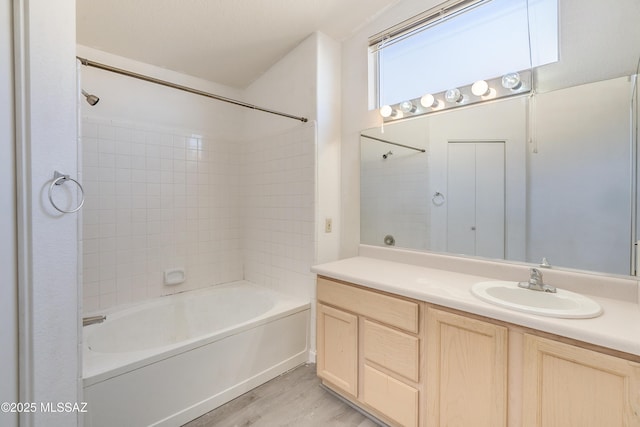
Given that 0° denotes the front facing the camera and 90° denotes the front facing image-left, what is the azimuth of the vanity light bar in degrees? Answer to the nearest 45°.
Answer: approximately 45°

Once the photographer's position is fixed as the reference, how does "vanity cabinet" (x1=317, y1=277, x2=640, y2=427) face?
facing the viewer and to the left of the viewer

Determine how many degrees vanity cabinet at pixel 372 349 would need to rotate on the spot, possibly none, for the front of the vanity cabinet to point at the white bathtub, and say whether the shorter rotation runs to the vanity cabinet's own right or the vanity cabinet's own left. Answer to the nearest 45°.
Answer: approximately 45° to the vanity cabinet's own right

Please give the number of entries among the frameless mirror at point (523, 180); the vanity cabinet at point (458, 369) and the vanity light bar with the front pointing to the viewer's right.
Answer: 0

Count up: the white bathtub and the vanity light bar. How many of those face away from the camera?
0
